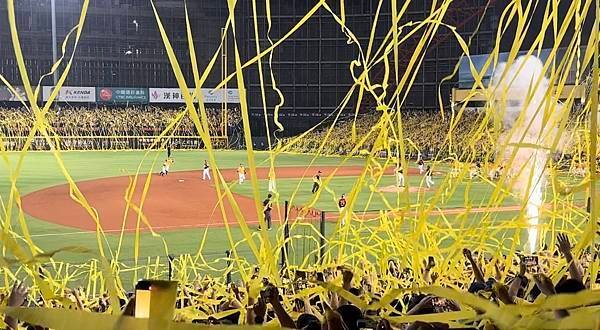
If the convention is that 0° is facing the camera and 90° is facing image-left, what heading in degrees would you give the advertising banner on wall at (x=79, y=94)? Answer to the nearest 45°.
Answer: approximately 0°

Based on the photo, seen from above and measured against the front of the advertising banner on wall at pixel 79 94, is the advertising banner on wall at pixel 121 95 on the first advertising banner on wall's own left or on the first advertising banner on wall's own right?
on the first advertising banner on wall's own left

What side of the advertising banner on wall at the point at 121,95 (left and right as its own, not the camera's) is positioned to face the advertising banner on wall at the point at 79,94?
right

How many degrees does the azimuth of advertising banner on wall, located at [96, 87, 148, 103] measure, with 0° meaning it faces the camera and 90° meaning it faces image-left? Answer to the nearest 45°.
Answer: approximately 0°

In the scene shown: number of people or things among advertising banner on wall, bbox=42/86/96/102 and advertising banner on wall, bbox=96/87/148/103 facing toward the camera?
2
